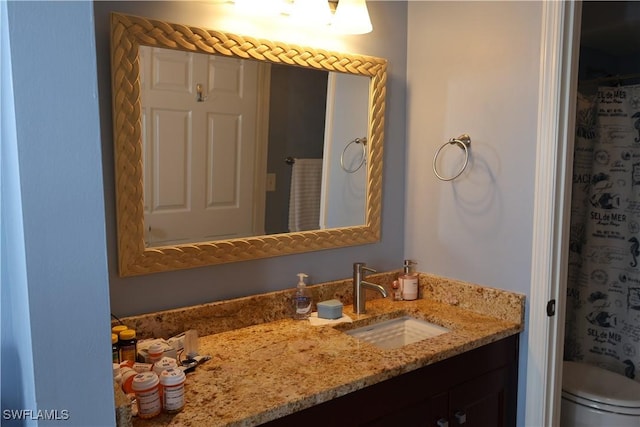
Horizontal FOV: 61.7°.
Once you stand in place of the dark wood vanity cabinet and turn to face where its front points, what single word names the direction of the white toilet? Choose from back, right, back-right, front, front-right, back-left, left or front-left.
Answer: left

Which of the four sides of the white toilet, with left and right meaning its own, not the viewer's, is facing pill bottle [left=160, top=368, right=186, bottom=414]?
right

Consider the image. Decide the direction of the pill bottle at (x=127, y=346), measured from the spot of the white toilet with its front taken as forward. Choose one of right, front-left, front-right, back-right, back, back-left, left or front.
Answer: right

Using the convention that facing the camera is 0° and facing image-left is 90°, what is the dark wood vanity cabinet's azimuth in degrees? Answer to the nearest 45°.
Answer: approximately 315°

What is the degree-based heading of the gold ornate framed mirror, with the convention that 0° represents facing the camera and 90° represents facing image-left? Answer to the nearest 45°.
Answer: approximately 315°

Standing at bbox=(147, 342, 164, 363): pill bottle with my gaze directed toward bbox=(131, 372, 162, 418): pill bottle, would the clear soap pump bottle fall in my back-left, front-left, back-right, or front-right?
back-left

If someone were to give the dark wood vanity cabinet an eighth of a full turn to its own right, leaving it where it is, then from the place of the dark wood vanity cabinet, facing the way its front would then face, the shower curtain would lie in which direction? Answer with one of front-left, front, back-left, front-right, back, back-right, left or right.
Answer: back-left

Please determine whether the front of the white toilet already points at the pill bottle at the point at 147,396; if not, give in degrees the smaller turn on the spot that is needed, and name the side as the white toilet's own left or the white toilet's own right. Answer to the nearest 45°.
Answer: approximately 90° to the white toilet's own right

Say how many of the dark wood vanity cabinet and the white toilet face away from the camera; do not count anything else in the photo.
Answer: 0

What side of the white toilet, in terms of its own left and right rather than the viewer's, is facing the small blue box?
right
